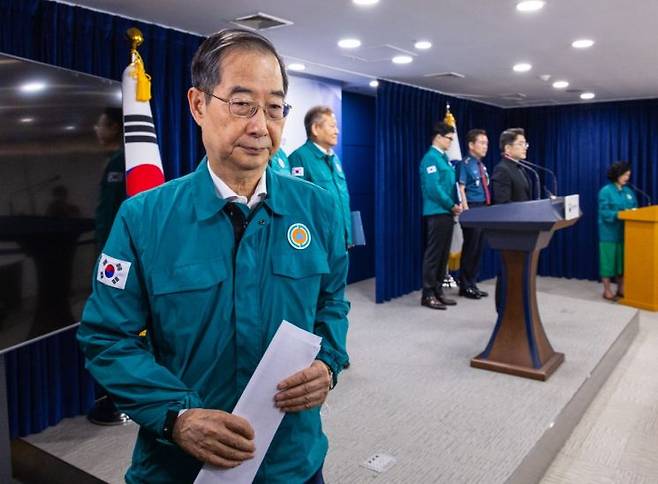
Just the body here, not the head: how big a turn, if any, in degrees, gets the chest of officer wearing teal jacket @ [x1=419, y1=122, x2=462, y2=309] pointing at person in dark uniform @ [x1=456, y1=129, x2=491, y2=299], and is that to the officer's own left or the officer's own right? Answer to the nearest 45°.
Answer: approximately 45° to the officer's own left

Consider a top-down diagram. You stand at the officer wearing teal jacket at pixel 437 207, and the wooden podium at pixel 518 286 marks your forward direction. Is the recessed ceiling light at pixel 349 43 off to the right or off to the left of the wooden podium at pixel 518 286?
right

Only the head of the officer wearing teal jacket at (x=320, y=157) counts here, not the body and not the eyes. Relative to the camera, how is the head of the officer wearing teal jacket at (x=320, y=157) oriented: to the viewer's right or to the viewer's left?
to the viewer's right

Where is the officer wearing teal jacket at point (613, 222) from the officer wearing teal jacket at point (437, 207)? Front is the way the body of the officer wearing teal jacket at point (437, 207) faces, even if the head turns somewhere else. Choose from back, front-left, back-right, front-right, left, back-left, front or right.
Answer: front-left
